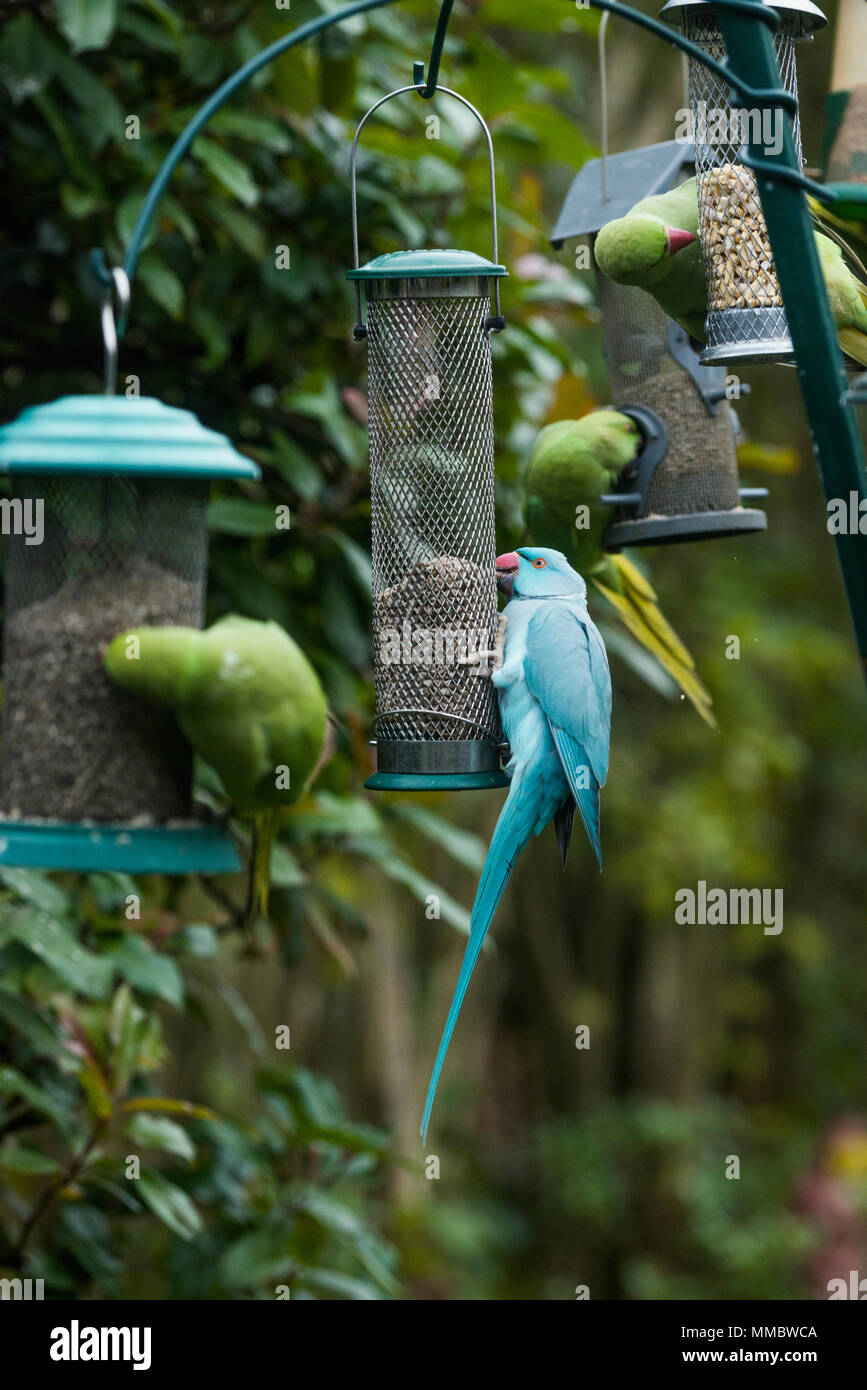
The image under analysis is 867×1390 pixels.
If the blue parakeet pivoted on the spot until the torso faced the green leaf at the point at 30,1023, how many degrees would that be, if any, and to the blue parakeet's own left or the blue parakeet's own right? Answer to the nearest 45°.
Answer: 0° — it already faces it

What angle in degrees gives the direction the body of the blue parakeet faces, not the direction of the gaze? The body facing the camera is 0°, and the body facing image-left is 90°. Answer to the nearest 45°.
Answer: approximately 90°

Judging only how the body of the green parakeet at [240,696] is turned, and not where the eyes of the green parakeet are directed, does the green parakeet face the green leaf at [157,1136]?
no

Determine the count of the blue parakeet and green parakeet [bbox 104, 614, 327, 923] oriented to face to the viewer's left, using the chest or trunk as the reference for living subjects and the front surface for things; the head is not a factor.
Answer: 2

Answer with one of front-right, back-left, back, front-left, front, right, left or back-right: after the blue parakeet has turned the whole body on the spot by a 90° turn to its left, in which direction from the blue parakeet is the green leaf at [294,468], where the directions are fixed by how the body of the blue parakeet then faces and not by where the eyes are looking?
back-right

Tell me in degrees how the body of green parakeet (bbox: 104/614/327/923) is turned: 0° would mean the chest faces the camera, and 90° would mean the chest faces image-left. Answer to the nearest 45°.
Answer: approximately 90°

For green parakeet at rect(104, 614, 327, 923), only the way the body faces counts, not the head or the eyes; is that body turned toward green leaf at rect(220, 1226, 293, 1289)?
no

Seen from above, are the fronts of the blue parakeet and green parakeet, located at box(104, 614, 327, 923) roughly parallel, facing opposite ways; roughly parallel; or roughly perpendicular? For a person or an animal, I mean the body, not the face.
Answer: roughly parallel

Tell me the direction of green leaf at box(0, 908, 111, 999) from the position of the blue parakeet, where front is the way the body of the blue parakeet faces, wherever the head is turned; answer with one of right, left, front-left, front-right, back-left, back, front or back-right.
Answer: front
